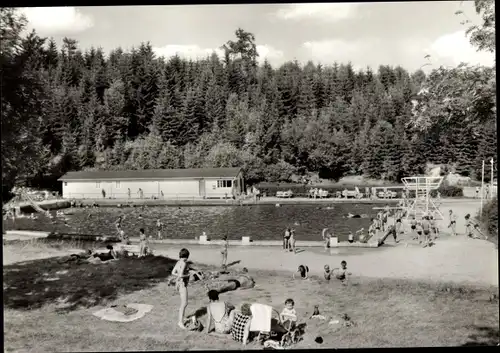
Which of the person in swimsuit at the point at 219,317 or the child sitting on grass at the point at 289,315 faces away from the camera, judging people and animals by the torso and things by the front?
the person in swimsuit

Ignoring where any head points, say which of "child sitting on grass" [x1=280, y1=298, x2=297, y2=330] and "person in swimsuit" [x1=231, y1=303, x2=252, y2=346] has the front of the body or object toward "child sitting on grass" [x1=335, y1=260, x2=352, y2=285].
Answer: the person in swimsuit

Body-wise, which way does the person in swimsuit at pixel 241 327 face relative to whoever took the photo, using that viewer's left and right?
facing away from the viewer and to the right of the viewer

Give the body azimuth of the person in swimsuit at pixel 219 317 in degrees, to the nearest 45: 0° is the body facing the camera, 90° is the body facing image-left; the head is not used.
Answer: approximately 180°

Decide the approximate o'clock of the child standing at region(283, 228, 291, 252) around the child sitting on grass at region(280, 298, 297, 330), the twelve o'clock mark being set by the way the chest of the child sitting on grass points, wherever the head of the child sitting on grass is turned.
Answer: The child standing is roughly at 6 o'clock from the child sitting on grass.

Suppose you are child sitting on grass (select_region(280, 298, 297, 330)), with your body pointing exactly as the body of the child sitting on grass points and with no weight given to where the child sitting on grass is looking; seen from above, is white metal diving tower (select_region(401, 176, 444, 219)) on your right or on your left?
on your left

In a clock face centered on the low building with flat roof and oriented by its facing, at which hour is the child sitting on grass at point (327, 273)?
The child sitting on grass is roughly at 10 o'clock from the low building with flat roof.

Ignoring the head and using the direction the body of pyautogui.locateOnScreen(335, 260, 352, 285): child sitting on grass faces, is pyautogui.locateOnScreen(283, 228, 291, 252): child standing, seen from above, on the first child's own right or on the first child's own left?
on the first child's own right

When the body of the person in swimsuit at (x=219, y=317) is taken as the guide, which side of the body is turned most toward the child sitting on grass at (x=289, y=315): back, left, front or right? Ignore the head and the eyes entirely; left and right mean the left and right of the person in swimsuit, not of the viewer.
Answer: right

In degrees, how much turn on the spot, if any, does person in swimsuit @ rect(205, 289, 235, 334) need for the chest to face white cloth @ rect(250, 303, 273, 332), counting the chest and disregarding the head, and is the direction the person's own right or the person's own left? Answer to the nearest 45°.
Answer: approximately 90° to the person's own right

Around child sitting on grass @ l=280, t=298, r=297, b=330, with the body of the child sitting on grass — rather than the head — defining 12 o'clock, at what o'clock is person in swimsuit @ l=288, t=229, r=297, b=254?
The person in swimsuit is roughly at 6 o'clock from the child sitting on grass.
